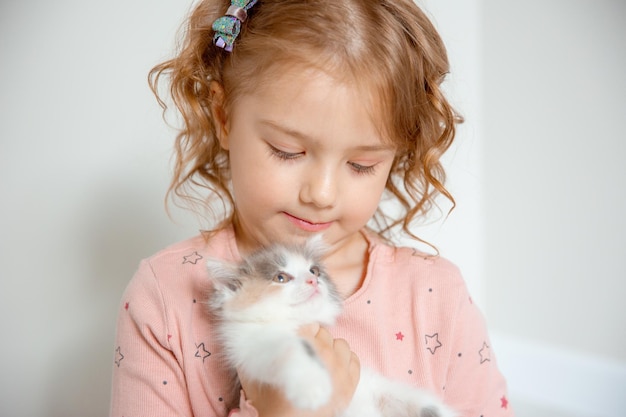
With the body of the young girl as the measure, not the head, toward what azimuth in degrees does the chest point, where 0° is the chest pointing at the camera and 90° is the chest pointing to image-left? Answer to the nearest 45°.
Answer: approximately 0°
